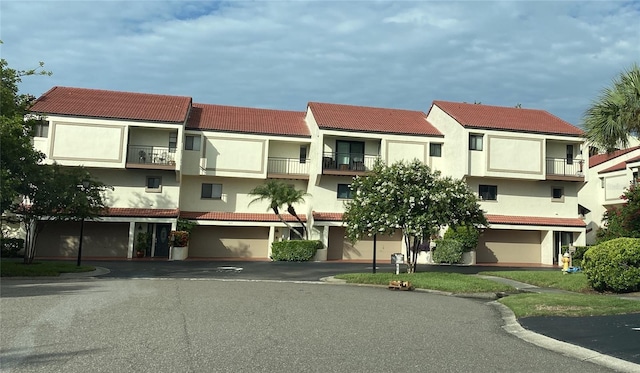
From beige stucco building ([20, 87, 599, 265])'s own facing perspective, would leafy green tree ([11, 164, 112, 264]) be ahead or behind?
ahead

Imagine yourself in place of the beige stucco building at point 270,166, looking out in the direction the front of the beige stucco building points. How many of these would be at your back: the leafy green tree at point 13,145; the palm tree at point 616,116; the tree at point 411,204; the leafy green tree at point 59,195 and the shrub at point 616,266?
0

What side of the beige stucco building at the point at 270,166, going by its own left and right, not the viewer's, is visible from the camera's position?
front

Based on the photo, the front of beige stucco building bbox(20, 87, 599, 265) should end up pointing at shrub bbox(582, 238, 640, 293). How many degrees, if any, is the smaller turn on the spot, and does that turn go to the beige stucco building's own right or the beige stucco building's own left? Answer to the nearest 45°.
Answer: approximately 45° to the beige stucco building's own left

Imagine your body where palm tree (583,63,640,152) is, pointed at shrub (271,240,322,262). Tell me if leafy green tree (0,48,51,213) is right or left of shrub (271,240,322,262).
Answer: left

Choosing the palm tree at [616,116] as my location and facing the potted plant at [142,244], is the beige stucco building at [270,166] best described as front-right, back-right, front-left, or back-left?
front-right

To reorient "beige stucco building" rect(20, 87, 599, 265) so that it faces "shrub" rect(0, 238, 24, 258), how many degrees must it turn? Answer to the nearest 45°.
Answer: approximately 90° to its right

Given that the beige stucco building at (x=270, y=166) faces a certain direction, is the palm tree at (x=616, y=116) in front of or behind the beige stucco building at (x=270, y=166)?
in front
